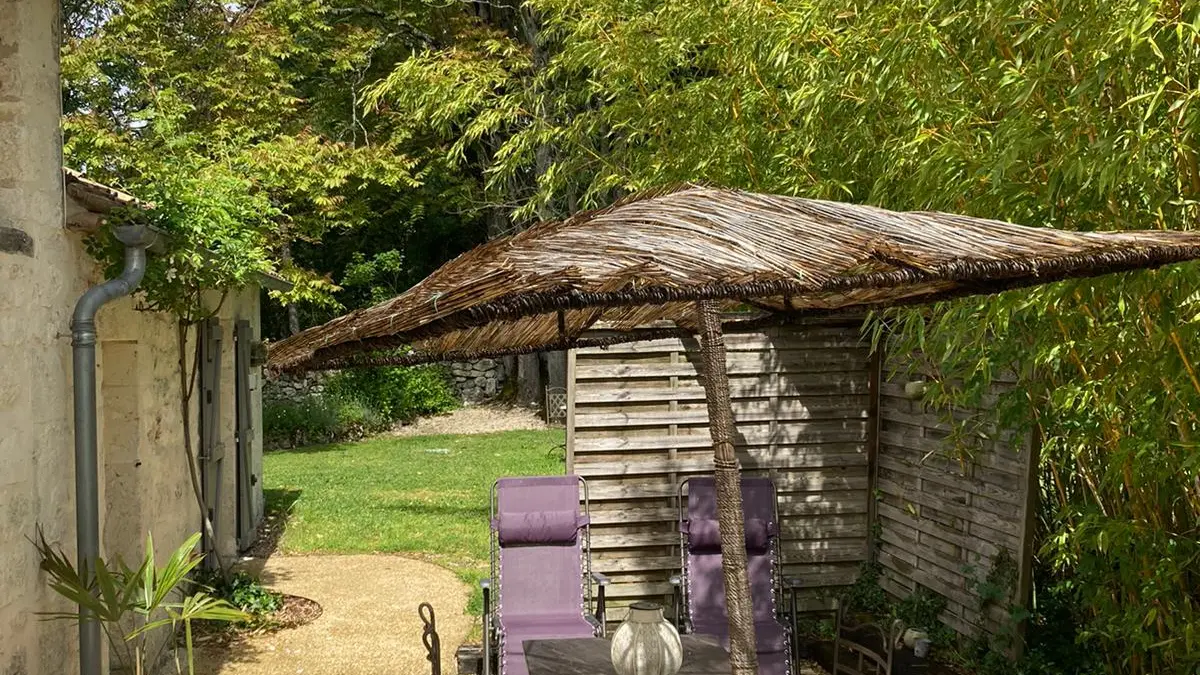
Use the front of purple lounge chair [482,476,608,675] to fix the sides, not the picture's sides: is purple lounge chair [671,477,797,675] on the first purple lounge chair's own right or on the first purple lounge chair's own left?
on the first purple lounge chair's own left

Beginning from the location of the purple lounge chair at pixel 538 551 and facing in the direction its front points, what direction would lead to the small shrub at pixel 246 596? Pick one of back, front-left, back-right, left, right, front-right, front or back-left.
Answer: back-right

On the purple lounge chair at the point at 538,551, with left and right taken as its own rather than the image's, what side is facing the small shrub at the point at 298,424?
back

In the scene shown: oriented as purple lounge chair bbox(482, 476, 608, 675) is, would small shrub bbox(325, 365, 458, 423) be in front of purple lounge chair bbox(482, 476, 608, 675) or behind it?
behind

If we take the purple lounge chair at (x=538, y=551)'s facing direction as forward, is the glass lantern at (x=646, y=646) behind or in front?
in front

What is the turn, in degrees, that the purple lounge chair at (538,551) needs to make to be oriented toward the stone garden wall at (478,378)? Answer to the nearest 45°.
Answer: approximately 180°

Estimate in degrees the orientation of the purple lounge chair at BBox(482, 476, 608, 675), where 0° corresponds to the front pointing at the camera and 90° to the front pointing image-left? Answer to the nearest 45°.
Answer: approximately 0°
